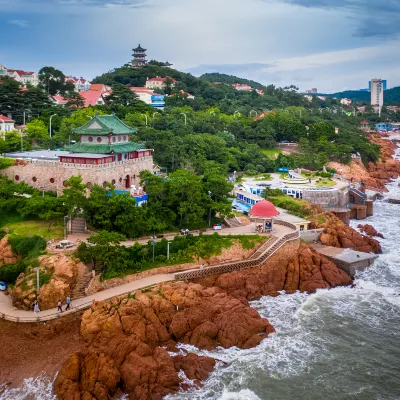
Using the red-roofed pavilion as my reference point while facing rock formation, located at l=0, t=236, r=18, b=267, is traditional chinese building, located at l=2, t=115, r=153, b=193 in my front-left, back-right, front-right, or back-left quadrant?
front-right

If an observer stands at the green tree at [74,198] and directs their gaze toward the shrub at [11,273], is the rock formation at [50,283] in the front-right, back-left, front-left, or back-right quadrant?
front-left

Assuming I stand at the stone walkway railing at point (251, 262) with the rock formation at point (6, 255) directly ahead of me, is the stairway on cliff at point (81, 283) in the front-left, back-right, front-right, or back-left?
front-left

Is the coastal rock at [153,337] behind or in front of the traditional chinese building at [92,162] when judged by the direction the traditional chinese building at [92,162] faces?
in front

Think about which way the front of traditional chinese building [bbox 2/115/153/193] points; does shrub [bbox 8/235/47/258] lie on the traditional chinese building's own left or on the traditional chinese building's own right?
on the traditional chinese building's own right

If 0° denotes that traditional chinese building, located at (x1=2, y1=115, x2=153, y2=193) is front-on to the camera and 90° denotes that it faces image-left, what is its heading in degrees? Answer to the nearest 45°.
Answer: approximately 315°

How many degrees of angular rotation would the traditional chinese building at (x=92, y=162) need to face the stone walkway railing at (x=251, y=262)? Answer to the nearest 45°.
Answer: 0° — it already faces it

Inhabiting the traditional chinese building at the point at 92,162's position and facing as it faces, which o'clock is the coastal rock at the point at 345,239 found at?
The coastal rock is roughly at 11 o'clock from the traditional chinese building.

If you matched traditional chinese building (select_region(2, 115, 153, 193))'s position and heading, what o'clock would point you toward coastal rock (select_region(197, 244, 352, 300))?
The coastal rock is roughly at 12 o'clock from the traditional chinese building.
